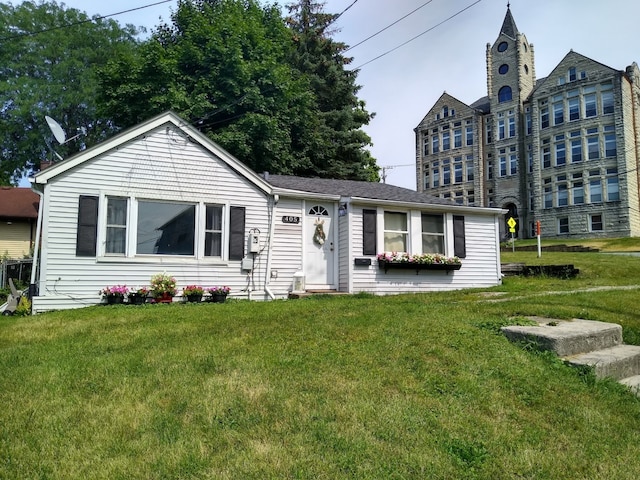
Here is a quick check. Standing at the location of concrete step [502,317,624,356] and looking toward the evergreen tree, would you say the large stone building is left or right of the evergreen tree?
right

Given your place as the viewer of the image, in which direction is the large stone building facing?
facing the viewer and to the left of the viewer

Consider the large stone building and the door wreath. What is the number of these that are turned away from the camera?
0

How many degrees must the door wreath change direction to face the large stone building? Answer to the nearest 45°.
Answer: approximately 135° to its left

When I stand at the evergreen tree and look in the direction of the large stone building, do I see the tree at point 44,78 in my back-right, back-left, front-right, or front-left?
back-left

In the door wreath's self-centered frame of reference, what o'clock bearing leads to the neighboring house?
The neighboring house is roughly at 4 o'clock from the door wreath.

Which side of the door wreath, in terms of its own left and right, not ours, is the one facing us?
front

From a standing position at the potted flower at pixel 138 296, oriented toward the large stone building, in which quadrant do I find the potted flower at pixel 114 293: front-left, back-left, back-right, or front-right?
back-left

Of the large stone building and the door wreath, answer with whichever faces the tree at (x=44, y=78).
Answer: the large stone building

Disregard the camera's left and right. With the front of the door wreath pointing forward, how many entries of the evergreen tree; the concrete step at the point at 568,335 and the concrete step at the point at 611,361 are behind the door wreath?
1

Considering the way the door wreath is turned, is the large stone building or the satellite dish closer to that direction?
the satellite dish

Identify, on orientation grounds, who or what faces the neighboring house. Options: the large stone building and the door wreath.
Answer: the large stone building

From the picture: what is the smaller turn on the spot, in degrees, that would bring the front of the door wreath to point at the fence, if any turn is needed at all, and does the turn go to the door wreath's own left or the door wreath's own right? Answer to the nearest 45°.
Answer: approximately 90° to the door wreath's own right
